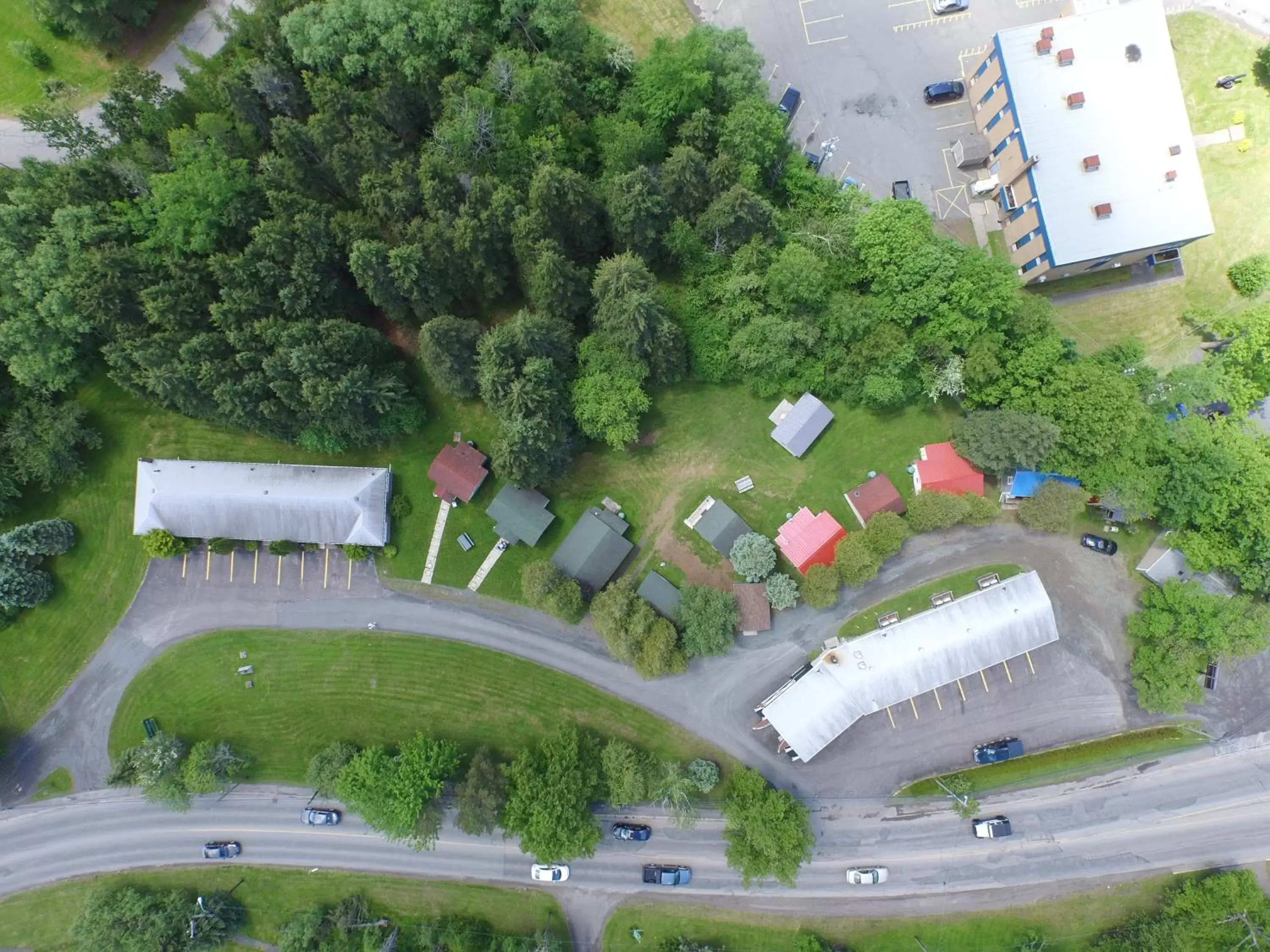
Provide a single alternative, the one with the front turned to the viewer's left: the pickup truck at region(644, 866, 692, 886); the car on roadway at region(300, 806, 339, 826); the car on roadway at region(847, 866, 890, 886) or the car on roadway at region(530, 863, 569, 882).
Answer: the car on roadway at region(300, 806, 339, 826)

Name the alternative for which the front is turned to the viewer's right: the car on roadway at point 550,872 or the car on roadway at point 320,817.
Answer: the car on roadway at point 550,872

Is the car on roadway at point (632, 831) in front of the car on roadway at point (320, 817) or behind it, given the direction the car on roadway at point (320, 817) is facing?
behind

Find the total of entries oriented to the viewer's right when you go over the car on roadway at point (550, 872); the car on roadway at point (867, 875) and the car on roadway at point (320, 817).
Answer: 2

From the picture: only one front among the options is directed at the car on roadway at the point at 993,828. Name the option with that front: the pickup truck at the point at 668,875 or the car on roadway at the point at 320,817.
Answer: the pickup truck

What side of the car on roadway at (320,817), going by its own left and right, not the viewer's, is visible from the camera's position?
left

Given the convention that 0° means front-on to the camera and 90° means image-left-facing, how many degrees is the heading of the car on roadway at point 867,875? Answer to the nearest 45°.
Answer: approximately 270°

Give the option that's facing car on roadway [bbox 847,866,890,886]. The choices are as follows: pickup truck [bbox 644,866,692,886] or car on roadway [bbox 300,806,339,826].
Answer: the pickup truck

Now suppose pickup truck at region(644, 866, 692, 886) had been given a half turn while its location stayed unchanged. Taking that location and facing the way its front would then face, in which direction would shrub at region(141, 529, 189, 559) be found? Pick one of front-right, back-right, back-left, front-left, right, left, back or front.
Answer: front

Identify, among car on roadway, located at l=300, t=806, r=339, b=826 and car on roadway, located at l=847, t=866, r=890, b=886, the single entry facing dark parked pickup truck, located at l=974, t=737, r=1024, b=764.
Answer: car on roadway, located at l=847, t=866, r=890, b=886

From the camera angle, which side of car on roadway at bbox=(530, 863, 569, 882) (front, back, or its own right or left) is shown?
right
